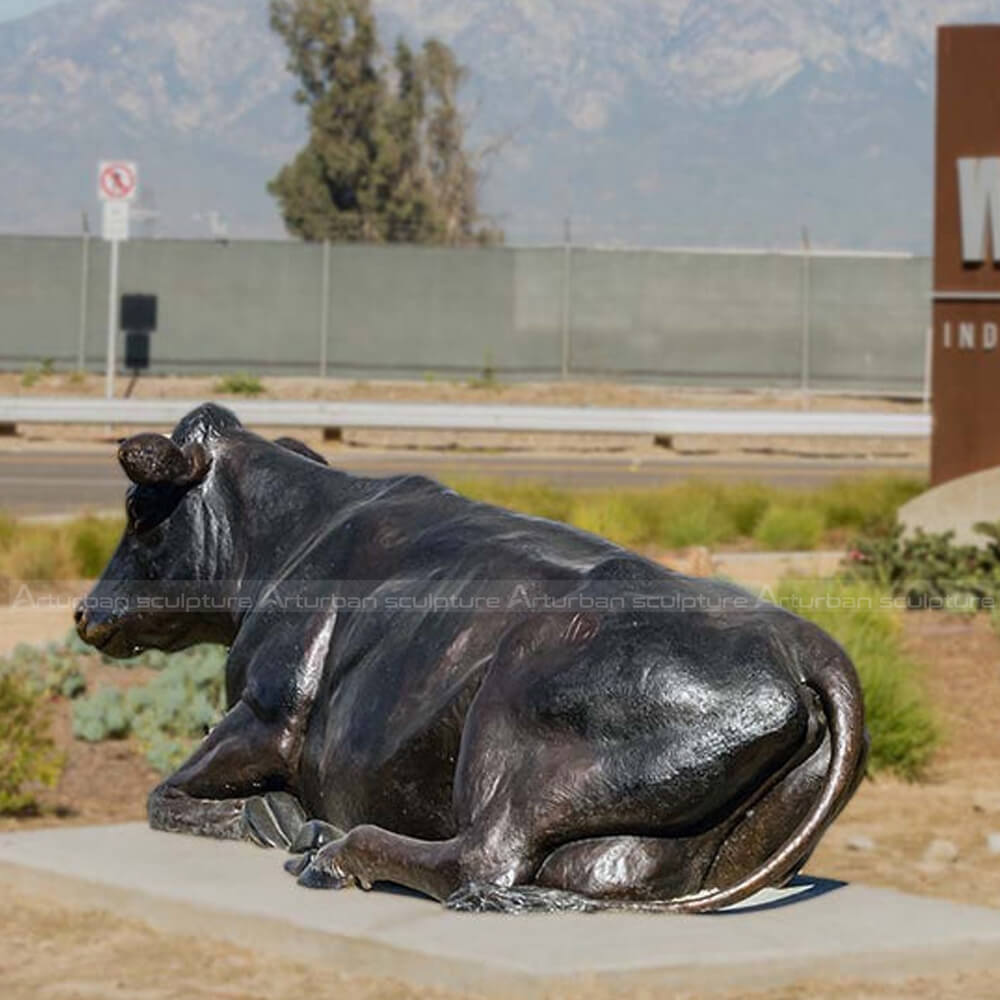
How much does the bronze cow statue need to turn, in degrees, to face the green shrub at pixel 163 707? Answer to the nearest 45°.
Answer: approximately 45° to its right

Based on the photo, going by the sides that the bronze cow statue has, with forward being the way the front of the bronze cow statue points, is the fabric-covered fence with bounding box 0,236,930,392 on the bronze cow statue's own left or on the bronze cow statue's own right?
on the bronze cow statue's own right

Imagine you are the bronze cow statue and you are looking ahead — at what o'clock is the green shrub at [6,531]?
The green shrub is roughly at 1 o'clock from the bronze cow statue.

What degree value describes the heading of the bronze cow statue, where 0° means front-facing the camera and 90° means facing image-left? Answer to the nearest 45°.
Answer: approximately 135°

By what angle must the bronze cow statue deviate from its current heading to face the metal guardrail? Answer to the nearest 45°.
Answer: approximately 45° to its right
